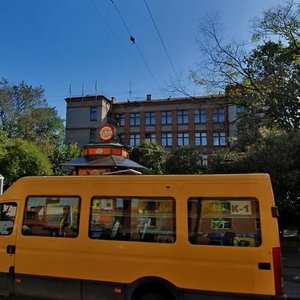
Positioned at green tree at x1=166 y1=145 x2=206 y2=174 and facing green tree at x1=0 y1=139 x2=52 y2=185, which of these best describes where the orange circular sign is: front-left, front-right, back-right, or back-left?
front-left

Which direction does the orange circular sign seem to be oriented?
toward the camera

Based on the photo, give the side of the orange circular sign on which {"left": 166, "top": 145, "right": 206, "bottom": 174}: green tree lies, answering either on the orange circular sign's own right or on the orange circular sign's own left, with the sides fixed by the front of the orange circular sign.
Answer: on the orange circular sign's own left

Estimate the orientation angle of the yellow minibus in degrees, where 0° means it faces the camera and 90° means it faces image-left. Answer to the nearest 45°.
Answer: approximately 90°

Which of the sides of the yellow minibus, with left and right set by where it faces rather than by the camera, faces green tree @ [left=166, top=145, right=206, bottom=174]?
right

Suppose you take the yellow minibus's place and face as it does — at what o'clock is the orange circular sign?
The orange circular sign is roughly at 3 o'clock from the yellow minibus.

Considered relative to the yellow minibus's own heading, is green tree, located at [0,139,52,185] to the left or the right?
on its right

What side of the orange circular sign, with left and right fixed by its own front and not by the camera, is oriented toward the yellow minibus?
front

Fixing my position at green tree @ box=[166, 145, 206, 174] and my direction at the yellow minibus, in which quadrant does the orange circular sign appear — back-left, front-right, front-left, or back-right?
front-right

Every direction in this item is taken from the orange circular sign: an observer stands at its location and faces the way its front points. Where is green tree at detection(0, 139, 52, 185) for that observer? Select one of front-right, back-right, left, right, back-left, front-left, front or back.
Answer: back-right

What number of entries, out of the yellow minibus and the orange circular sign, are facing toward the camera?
1

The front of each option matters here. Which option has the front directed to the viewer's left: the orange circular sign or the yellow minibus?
the yellow minibus

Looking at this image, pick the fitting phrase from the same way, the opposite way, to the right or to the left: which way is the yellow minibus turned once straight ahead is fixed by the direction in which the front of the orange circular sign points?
to the right

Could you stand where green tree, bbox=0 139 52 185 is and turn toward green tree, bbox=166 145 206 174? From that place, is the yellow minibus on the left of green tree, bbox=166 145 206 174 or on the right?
right
